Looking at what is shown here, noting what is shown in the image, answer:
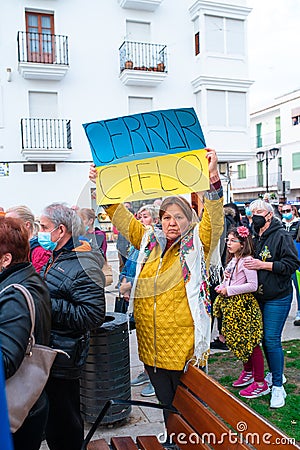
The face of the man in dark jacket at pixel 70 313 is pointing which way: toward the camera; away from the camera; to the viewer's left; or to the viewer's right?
to the viewer's left

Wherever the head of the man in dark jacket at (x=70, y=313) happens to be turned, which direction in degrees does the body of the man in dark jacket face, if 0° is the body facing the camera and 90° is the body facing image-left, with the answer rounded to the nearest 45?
approximately 90°

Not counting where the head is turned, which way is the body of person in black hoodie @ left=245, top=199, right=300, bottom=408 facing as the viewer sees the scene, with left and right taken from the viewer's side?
facing the viewer and to the left of the viewer

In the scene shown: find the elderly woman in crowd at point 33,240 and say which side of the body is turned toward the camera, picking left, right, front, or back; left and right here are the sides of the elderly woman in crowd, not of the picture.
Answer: left

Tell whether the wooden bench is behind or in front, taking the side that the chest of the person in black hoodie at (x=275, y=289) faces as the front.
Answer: in front

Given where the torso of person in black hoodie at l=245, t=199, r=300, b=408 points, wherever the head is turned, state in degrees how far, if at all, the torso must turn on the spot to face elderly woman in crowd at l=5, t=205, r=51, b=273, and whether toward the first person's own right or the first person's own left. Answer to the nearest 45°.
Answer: approximately 45° to the first person's own right
